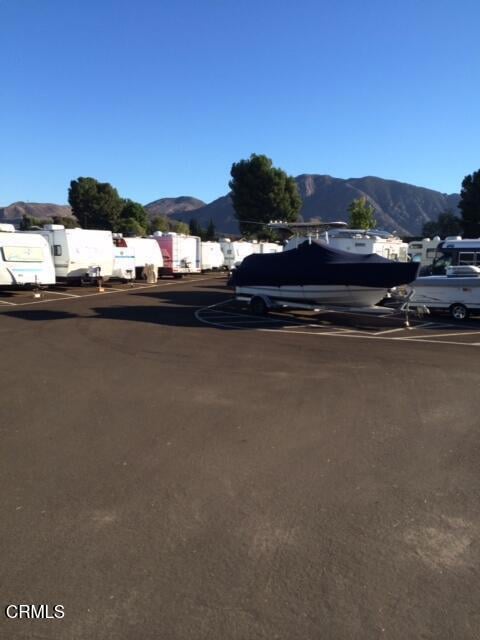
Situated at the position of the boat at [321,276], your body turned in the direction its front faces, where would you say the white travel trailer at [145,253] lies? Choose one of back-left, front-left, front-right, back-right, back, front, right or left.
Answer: back-left

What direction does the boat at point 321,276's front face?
to the viewer's right
